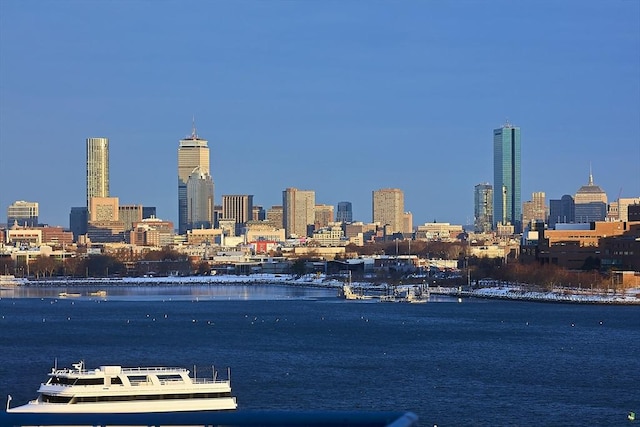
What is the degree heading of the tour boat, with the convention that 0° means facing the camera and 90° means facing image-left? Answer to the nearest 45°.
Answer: approximately 90°
